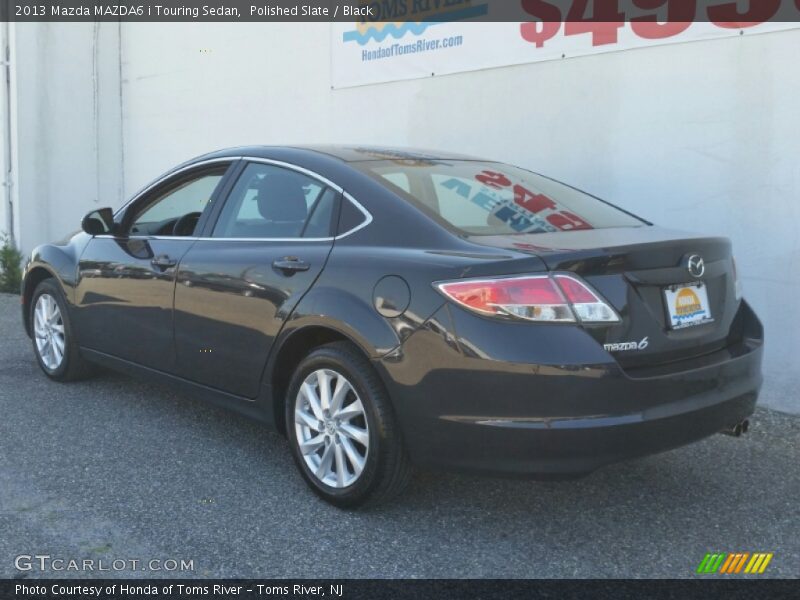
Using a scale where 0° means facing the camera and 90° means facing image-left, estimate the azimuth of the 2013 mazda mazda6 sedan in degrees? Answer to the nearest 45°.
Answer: approximately 135°

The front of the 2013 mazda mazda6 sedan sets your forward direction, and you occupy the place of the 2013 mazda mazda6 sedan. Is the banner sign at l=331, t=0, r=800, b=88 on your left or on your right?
on your right

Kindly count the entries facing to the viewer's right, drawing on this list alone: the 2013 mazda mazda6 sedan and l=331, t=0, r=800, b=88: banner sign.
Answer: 0

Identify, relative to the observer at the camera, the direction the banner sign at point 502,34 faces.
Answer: facing the viewer and to the left of the viewer
